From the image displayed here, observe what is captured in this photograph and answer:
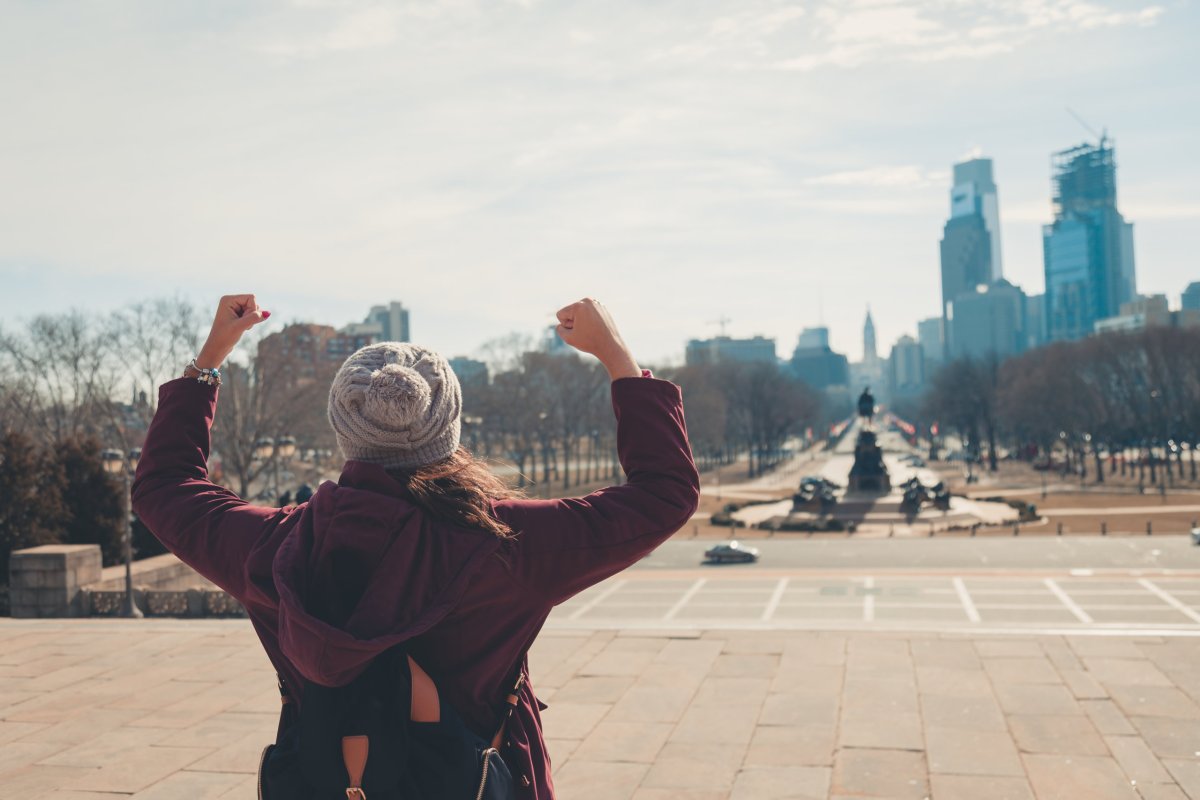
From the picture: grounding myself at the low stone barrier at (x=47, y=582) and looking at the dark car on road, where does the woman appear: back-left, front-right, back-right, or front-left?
back-right

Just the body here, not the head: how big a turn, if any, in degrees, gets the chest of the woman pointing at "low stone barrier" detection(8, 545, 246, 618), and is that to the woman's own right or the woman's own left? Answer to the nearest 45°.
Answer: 0° — they already face it

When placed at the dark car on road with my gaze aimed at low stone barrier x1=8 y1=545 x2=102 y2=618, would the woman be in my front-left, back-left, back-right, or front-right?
front-left

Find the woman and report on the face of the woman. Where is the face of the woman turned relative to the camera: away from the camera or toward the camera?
away from the camera

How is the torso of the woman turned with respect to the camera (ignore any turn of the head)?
away from the camera

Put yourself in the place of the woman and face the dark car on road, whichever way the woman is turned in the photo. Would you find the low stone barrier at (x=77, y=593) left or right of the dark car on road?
left

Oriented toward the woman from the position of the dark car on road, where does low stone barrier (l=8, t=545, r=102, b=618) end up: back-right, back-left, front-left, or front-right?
front-right

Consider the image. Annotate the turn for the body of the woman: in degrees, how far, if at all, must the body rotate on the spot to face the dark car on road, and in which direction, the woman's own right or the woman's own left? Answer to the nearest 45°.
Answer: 0° — they already face it

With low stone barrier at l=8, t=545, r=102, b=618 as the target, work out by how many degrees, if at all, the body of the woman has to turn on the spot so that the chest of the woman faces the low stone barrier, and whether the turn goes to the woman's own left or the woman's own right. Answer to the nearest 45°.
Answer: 0° — they already face it
